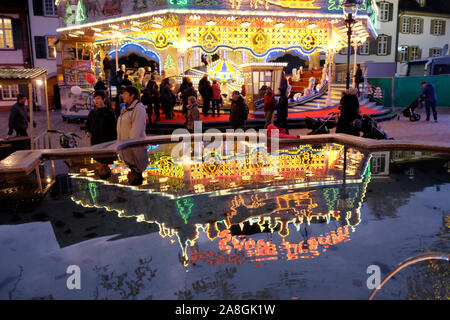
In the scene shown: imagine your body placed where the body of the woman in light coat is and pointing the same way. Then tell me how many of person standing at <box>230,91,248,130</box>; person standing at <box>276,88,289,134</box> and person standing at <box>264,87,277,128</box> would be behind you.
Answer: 3

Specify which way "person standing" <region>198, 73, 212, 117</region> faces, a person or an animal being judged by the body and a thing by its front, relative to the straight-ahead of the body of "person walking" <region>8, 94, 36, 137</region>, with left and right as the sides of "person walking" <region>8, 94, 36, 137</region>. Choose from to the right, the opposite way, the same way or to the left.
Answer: to the left

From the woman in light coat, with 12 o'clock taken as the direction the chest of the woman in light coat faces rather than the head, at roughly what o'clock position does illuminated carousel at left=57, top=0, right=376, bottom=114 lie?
The illuminated carousel is roughly at 5 o'clock from the woman in light coat.

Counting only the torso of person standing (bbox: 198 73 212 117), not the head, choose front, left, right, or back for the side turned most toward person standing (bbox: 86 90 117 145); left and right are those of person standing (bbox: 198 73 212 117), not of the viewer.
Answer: back

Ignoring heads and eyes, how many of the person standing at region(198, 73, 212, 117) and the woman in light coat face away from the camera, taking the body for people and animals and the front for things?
1

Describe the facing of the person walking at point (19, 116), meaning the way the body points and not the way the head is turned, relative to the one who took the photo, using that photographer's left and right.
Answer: facing to the right of the viewer

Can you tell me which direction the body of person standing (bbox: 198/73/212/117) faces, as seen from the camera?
away from the camera

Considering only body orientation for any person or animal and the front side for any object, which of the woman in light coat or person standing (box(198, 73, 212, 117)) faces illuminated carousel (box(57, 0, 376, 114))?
the person standing

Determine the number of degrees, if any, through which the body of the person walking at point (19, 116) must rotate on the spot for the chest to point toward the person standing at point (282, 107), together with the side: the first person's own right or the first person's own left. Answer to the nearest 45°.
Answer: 0° — they already face them

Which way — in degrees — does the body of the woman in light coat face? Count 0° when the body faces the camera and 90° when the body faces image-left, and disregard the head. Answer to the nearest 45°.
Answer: approximately 45°

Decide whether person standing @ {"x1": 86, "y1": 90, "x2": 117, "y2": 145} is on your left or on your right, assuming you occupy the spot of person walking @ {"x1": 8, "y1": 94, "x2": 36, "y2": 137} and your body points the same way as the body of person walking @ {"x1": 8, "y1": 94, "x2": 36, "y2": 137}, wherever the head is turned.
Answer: on your right

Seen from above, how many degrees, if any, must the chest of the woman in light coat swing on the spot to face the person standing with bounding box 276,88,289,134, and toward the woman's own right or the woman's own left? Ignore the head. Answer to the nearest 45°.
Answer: approximately 180°

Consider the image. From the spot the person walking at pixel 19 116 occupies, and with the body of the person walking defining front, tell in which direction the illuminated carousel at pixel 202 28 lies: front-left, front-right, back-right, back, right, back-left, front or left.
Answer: front-left
